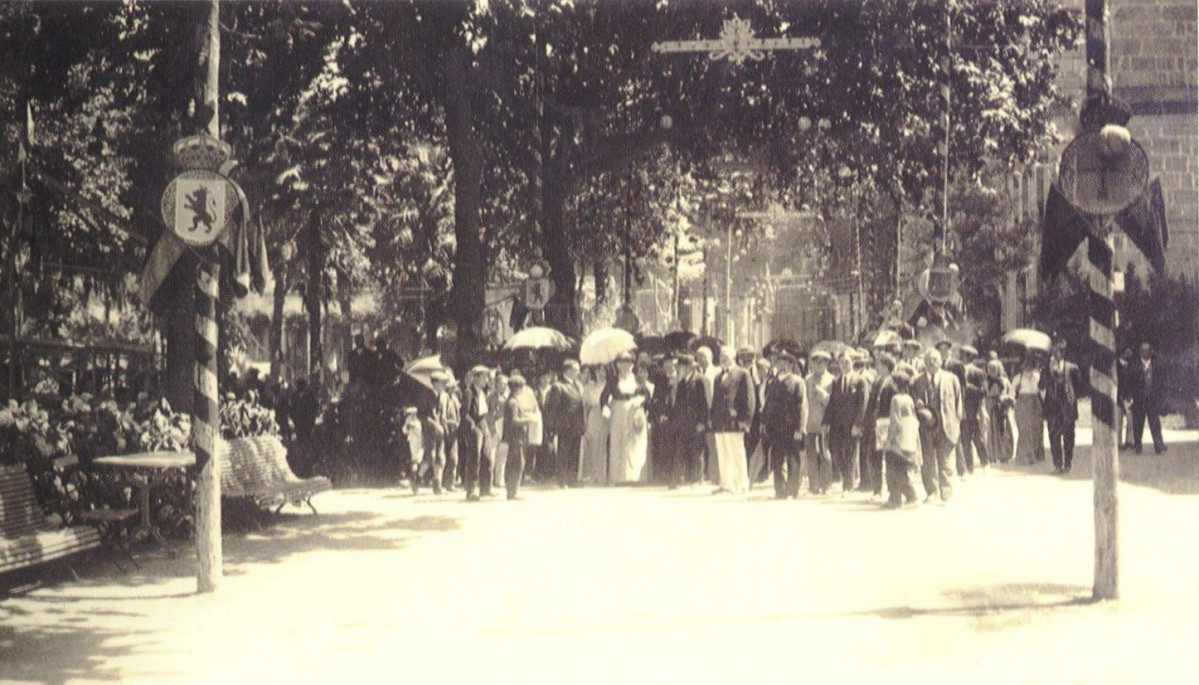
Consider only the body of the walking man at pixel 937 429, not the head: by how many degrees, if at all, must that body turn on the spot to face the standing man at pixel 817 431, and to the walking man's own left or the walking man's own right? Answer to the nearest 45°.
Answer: approximately 135° to the walking man's own right

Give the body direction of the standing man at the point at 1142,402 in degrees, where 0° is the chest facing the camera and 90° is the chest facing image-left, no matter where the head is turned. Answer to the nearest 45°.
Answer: approximately 0°

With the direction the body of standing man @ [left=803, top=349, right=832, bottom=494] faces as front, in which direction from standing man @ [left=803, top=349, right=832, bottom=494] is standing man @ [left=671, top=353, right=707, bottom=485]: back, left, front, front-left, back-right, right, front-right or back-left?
back-right

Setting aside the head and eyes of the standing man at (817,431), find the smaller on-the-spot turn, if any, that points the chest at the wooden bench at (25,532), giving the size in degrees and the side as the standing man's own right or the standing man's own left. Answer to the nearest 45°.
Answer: approximately 45° to the standing man's own right

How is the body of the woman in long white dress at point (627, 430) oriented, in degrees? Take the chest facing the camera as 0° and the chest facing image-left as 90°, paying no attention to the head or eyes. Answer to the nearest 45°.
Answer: approximately 0°
